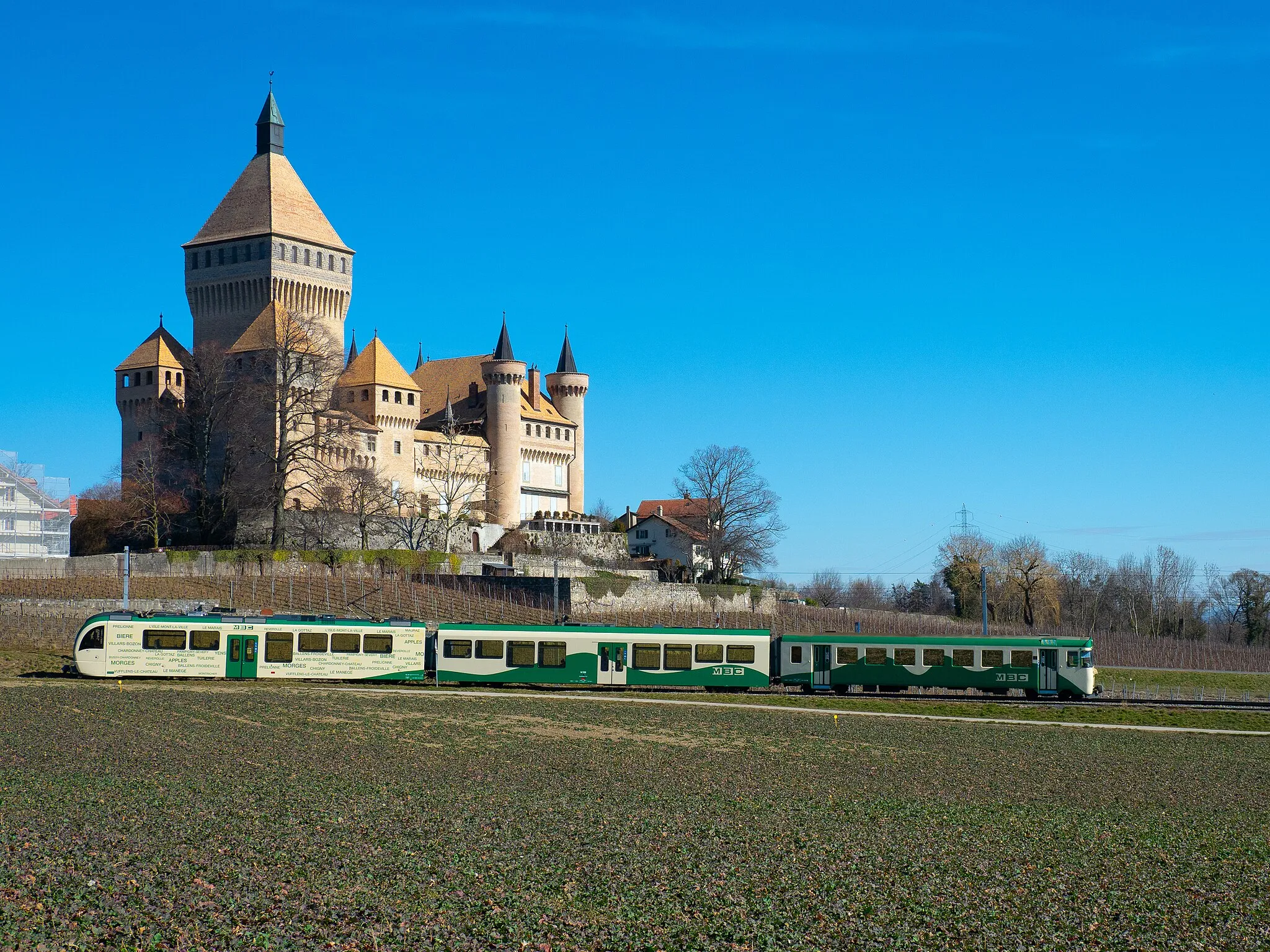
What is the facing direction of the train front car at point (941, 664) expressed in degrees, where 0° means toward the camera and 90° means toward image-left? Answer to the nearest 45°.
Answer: approximately 270°

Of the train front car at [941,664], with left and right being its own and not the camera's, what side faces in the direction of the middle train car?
back
